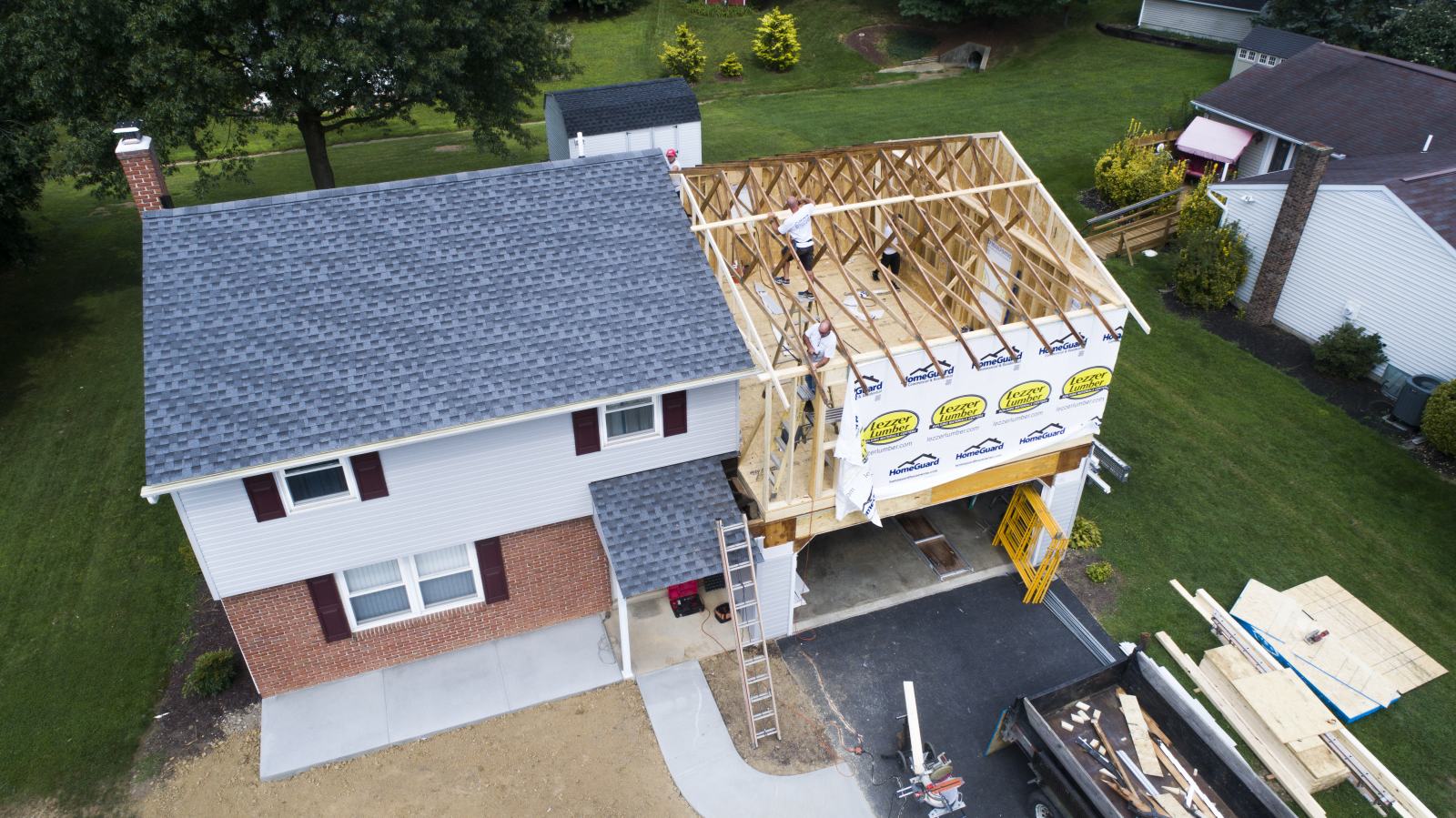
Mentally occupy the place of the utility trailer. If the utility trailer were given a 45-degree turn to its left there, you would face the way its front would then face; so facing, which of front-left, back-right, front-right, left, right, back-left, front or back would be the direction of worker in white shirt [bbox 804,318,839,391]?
back

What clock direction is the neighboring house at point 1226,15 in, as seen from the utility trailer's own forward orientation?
The neighboring house is roughly at 7 o'clock from the utility trailer.

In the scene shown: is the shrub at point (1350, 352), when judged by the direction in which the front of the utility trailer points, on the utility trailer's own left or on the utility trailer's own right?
on the utility trailer's own left

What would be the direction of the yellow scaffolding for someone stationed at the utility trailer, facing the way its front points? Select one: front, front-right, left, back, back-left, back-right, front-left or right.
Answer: back

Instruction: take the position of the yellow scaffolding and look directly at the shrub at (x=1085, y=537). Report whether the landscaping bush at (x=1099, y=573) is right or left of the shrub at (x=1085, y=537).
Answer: right

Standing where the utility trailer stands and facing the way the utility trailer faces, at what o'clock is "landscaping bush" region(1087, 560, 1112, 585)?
The landscaping bush is roughly at 7 o'clock from the utility trailer.

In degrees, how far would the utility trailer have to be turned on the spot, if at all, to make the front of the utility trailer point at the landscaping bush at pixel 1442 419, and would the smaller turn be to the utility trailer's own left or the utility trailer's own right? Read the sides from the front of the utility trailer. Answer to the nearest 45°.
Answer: approximately 135° to the utility trailer's own left

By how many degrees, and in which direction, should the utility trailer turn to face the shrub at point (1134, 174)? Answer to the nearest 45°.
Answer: approximately 135° to its left

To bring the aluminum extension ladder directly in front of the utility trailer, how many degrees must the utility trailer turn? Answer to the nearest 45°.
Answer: approximately 135° to its right

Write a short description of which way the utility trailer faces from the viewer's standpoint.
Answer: facing the viewer and to the right of the viewer

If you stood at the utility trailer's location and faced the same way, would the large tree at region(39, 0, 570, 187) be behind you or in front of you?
behind
